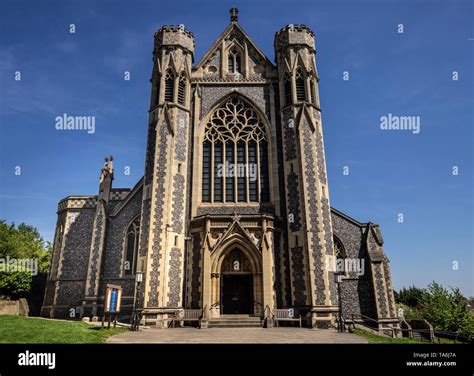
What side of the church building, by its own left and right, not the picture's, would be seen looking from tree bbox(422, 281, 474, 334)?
left

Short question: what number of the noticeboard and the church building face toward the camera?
2

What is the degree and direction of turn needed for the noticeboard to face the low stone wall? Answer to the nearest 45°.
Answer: approximately 135° to its right

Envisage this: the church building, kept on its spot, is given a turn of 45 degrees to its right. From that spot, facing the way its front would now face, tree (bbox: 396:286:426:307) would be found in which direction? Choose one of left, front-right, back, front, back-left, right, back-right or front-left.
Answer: back

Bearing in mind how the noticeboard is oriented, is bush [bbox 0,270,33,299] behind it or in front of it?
behind

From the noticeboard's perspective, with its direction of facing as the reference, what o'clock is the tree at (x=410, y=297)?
The tree is roughly at 8 o'clock from the noticeboard.

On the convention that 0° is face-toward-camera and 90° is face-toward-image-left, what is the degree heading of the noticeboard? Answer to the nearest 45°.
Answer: approximately 0°
